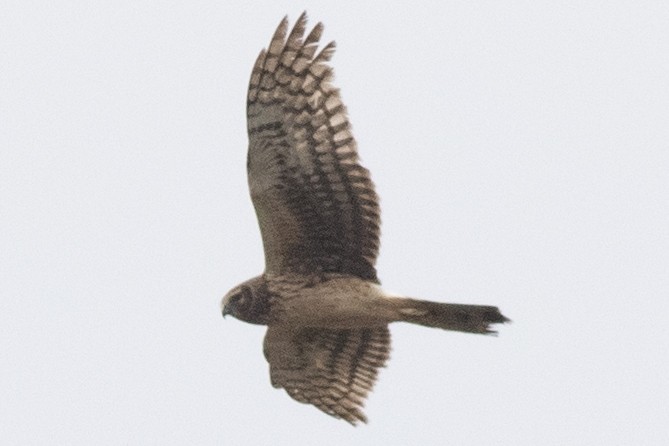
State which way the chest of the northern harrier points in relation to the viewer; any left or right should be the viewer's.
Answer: facing to the left of the viewer
